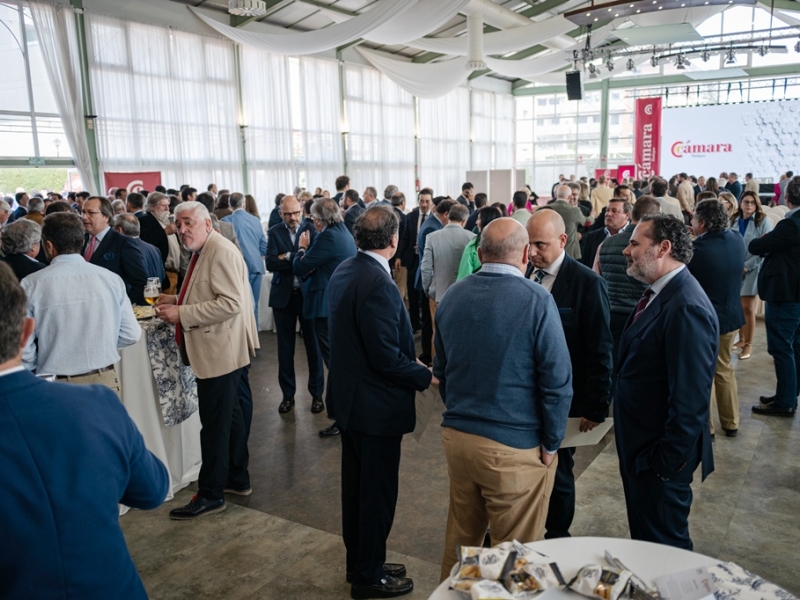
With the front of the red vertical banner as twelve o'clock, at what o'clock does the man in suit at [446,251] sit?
The man in suit is roughly at 12 o'clock from the red vertical banner.

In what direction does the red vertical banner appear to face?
toward the camera

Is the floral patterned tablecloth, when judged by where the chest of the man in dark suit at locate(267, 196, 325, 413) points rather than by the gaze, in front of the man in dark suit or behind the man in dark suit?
in front

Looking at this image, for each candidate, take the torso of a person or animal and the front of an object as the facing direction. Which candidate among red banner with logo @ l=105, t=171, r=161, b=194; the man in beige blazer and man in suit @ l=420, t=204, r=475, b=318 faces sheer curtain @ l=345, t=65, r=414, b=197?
the man in suit

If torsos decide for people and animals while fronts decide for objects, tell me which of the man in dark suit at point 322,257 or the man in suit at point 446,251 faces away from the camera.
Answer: the man in suit

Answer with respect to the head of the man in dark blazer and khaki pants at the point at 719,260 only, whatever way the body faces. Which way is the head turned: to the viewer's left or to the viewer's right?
to the viewer's left

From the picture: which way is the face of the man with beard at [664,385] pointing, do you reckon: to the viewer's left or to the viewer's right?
to the viewer's left

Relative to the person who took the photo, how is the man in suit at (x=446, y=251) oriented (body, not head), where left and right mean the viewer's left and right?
facing away from the viewer

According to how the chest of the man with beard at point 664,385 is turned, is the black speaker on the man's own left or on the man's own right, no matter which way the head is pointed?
on the man's own right

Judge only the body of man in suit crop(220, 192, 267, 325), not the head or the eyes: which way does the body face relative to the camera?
away from the camera

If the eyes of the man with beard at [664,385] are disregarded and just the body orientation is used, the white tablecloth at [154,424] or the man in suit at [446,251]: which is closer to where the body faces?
the white tablecloth

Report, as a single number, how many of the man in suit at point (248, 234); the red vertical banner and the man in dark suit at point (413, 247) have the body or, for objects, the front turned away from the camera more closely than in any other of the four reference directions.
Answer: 1

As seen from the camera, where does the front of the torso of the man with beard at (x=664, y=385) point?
to the viewer's left

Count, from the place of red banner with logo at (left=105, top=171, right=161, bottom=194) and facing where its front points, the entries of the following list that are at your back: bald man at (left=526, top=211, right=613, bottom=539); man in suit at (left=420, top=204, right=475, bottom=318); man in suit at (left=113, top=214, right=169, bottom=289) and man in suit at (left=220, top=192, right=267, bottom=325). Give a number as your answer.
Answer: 0
